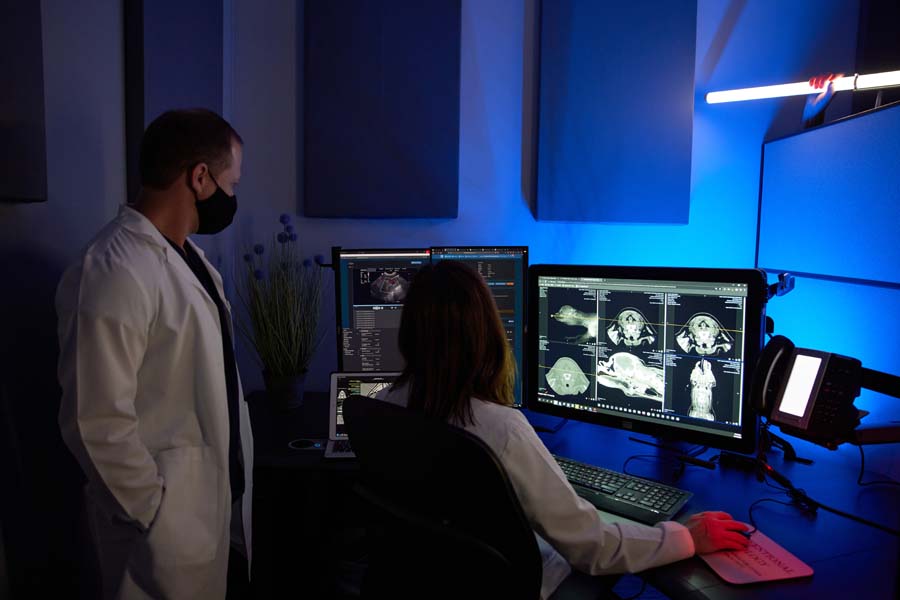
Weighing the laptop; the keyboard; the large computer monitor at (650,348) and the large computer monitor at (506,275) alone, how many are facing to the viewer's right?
0

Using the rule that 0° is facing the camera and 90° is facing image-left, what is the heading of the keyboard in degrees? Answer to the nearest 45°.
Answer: approximately 45°

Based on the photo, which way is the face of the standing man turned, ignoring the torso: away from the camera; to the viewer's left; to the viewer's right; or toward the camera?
to the viewer's right

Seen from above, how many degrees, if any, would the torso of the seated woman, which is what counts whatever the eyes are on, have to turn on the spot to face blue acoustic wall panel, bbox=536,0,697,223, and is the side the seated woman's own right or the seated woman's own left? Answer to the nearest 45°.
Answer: approximately 45° to the seated woman's own left

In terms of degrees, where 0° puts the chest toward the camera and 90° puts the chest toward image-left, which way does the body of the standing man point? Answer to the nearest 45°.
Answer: approximately 270°

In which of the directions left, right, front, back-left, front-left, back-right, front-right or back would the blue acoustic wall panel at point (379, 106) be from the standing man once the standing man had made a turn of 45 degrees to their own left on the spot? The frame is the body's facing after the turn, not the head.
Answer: front

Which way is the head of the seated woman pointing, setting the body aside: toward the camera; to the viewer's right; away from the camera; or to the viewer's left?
away from the camera

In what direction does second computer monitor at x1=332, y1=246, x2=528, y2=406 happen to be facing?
toward the camera

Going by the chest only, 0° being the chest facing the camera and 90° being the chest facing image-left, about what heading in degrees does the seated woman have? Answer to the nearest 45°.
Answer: approximately 225°

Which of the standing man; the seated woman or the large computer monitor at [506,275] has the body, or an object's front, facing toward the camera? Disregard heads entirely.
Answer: the large computer monitor

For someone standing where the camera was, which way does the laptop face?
facing the viewer

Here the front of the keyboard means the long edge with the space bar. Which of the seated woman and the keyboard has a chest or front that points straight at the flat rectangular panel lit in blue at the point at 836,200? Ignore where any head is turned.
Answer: the seated woman

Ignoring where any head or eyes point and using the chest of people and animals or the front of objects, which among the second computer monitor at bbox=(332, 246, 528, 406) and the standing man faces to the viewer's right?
the standing man

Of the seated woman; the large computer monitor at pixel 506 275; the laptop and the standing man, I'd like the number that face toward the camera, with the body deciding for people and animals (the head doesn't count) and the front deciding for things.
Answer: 2
